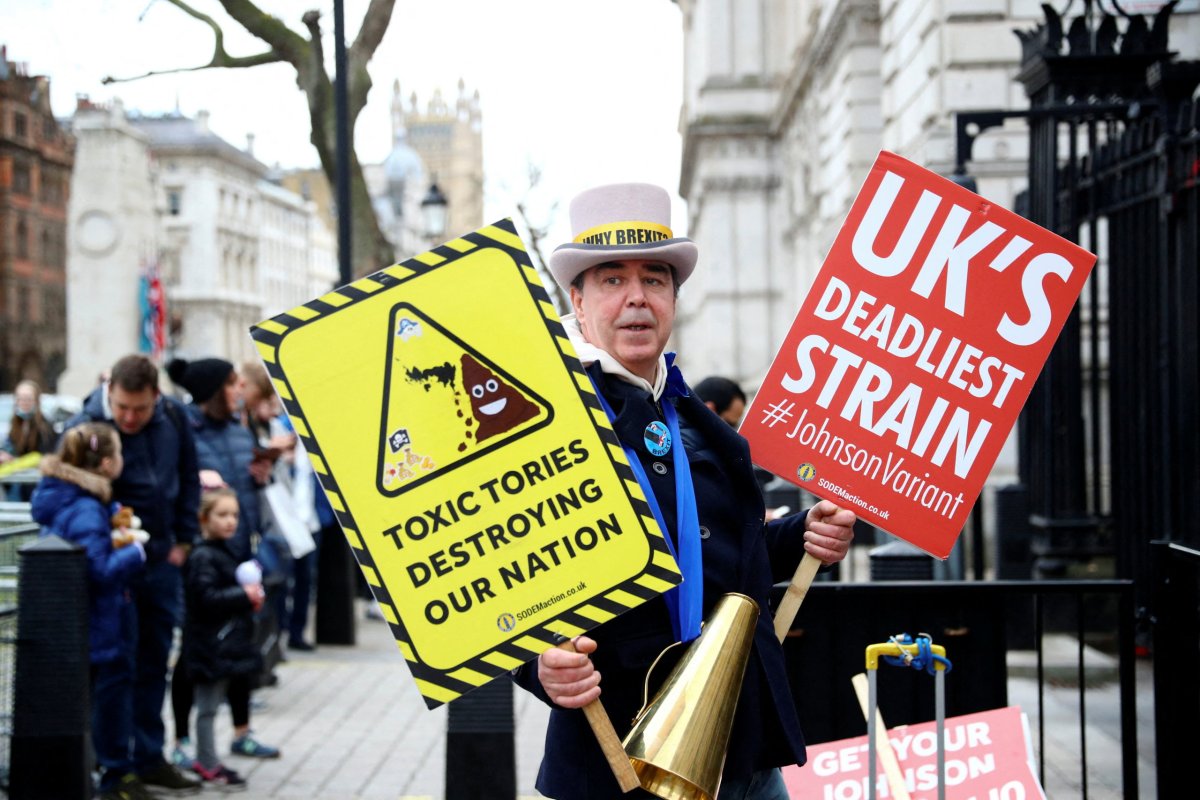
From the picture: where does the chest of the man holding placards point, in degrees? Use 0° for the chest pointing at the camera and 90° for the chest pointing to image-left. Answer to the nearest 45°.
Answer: approximately 0°

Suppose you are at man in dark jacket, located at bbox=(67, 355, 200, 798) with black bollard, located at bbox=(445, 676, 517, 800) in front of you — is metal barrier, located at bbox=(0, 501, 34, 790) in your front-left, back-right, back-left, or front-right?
back-right

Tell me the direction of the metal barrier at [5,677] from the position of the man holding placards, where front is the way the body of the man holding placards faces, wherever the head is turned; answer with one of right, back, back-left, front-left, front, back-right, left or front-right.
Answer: back-right

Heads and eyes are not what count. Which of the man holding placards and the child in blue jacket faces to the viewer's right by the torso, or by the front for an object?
the child in blue jacket

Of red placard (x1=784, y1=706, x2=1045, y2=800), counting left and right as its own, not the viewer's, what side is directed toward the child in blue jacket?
right

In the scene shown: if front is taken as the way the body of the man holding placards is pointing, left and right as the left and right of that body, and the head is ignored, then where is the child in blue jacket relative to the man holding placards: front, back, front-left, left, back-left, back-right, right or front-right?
back-right

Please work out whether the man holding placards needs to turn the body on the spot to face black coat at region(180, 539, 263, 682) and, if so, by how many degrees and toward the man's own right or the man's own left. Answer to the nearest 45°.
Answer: approximately 135° to the man's own right

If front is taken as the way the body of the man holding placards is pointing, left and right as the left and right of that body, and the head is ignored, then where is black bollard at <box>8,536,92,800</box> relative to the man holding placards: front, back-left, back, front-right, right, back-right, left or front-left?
back-right

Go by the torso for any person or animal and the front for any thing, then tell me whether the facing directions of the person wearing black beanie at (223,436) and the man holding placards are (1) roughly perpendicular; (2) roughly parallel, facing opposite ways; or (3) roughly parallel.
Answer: roughly perpendicular
